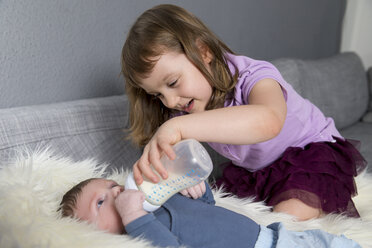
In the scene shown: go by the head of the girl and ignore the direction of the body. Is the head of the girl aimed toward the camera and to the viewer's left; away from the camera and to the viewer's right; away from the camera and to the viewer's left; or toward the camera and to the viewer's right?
toward the camera and to the viewer's left

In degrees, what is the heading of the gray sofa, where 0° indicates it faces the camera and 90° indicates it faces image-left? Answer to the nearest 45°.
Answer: approximately 0°
